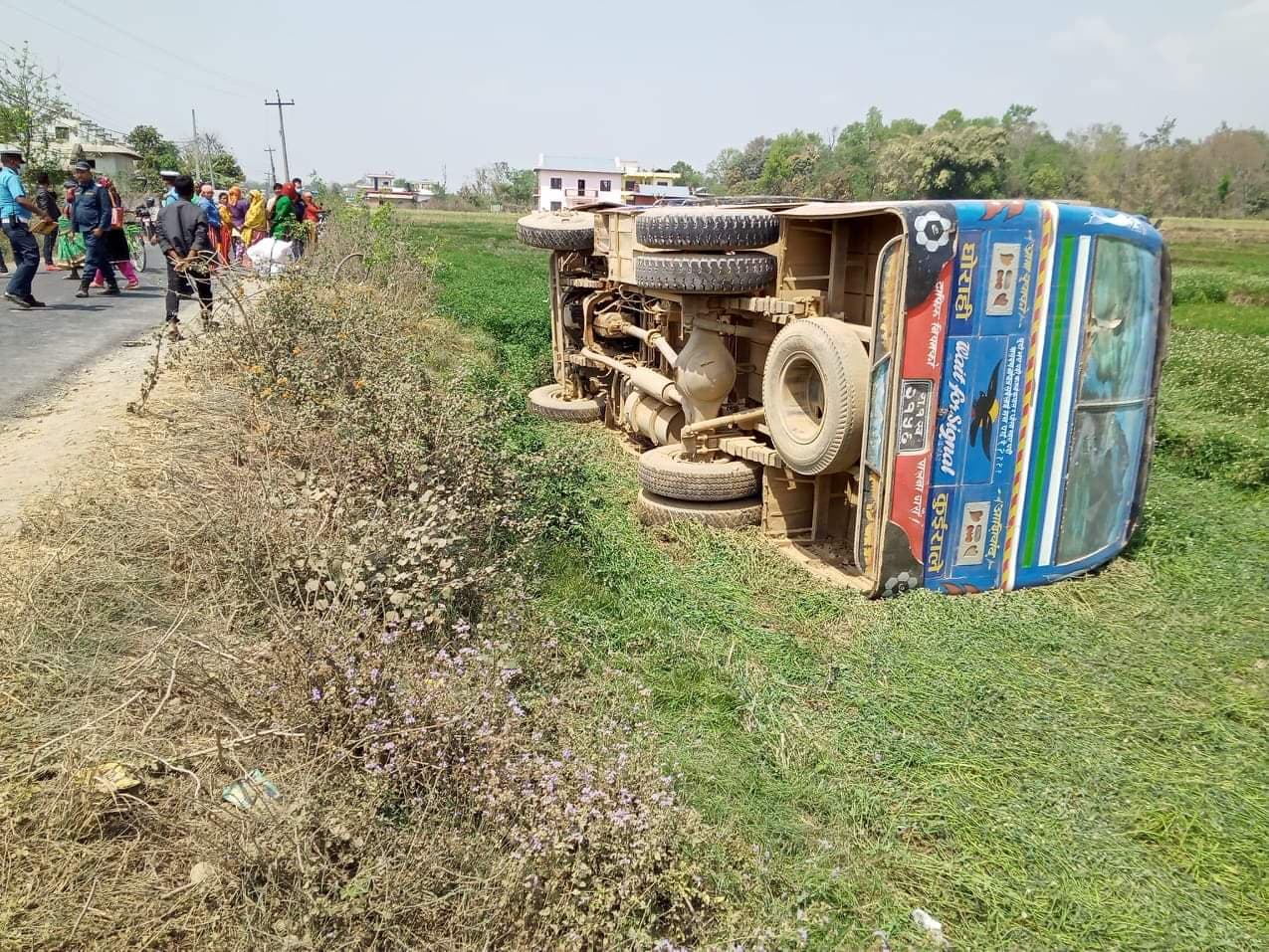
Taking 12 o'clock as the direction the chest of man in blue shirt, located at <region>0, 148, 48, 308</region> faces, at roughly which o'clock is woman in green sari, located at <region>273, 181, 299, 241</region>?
The woman in green sari is roughly at 11 o'clock from the man in blue shirt.

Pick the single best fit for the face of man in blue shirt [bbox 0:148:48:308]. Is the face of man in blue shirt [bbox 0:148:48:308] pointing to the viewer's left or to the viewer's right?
to the viewer's right

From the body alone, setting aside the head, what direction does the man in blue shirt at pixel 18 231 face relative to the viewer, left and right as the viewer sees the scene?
facing to the right of the viewer

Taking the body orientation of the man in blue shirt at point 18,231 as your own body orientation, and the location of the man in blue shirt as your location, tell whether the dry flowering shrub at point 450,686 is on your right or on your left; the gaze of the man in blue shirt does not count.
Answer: on your right
